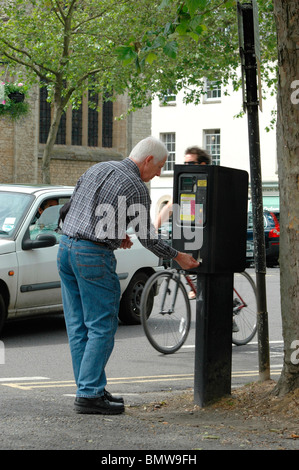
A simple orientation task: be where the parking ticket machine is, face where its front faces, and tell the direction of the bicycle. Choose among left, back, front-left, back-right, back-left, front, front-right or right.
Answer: back-right

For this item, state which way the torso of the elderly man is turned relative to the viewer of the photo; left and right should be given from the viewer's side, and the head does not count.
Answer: facing away from the viewer and to the right of the viewer

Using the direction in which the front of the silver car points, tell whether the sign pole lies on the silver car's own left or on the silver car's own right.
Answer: on the silver car's own left

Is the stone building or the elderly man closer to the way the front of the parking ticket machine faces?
the elderly man

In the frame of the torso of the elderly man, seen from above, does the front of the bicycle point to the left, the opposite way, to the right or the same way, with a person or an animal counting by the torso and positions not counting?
the opposite way

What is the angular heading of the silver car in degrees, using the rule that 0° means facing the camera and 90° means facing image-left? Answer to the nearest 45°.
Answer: approximately 45°

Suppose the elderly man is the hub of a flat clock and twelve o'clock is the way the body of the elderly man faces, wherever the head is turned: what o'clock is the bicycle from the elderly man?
The bicycle is roughly at 11 o'clock from the elderly man.

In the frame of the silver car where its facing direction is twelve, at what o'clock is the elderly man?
The elderly man is roughly at 10 o'clock from the silver car.
